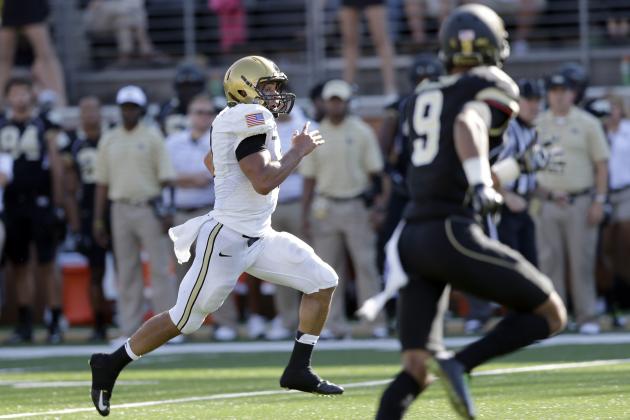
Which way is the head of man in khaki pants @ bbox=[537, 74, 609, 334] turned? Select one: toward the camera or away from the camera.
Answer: toward the camera

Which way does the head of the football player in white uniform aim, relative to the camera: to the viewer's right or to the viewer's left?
to the viewer's right

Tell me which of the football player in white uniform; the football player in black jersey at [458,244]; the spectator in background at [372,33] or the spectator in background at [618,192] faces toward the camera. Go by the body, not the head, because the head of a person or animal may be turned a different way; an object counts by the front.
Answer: the spectator in background at [372,33]

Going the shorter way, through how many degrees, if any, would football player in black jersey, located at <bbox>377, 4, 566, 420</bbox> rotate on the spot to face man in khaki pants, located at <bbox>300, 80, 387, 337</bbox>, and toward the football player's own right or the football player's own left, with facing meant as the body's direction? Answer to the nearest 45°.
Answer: approximately 45° to the football player's own left

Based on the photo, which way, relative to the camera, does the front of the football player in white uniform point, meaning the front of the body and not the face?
to the viewer's right

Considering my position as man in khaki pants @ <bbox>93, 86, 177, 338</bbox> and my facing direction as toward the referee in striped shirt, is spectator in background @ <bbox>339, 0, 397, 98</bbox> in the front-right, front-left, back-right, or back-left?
front-left

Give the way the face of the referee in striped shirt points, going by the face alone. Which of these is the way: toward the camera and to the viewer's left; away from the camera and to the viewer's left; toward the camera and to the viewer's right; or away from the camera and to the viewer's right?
toward the camera and to the viewer's left

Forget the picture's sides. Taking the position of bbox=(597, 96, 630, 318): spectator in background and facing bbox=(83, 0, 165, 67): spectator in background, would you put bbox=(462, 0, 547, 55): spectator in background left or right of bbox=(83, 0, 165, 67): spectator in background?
right

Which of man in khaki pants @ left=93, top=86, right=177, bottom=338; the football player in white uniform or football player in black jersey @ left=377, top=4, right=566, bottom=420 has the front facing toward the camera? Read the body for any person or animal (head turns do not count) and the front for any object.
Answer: the man in khaki pants

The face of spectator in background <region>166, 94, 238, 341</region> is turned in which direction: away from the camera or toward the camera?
toward the camera

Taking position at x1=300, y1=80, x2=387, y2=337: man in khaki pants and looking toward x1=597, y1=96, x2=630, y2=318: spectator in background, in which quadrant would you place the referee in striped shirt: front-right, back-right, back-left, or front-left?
front-right

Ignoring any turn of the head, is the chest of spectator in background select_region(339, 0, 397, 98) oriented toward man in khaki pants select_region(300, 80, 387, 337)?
yes

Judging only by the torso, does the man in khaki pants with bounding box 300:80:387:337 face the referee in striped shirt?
no

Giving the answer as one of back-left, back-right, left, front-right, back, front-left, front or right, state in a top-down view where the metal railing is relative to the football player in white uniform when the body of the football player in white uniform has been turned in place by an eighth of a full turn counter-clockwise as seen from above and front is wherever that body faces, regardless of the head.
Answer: front-left

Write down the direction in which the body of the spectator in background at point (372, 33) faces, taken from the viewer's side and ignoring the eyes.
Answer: toward the camera

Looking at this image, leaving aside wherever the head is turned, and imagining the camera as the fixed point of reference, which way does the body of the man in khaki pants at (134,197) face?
toward the camera

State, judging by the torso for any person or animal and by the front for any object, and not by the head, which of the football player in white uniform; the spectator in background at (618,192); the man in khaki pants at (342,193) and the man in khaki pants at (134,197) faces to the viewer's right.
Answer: the football player in white uniform

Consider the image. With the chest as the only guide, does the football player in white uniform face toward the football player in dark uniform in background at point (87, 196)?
no
